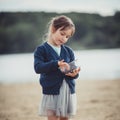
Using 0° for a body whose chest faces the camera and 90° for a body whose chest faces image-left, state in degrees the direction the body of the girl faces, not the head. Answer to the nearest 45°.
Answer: approximately 315°

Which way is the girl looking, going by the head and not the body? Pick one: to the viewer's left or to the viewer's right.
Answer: to the viewer's right
